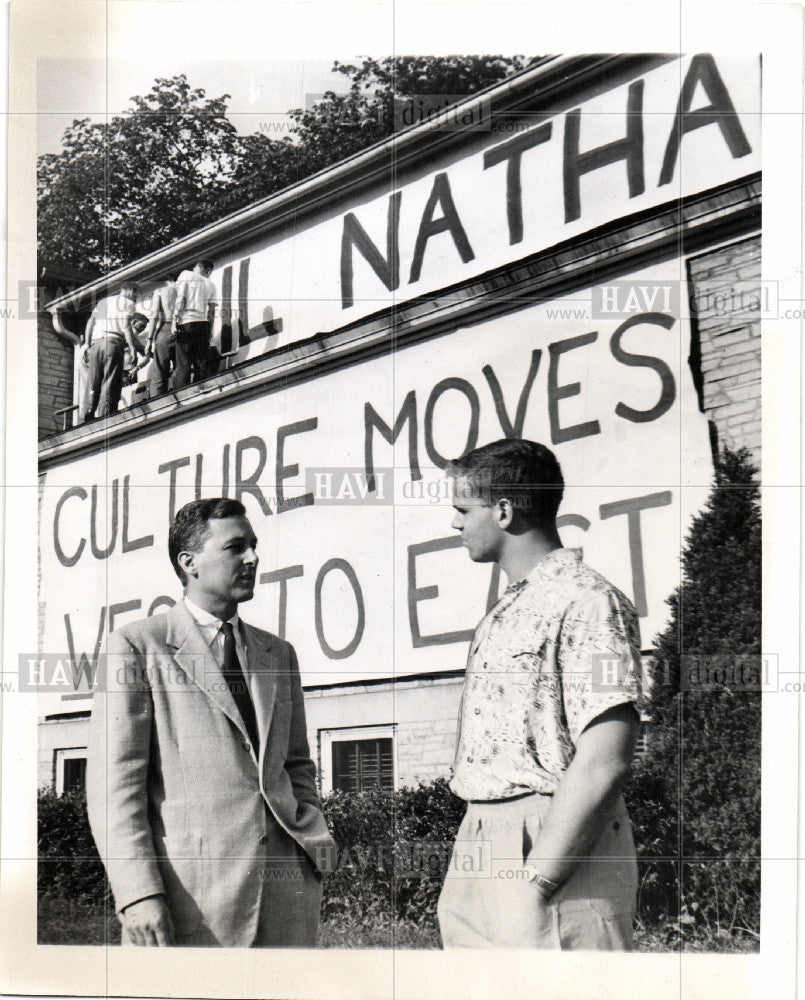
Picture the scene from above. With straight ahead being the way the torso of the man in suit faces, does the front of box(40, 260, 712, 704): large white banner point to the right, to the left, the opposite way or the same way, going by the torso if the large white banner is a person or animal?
to the right

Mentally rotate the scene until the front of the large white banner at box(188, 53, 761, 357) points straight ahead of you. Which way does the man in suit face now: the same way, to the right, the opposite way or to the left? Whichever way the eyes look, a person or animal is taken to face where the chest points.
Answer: to the left

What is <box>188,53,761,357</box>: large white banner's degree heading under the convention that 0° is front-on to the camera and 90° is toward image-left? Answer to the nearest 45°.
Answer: approximately 45°
